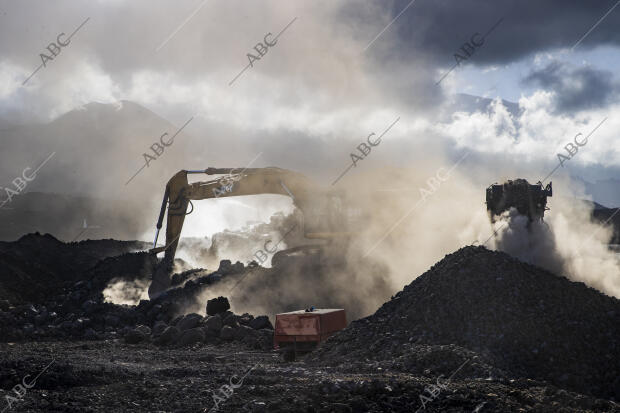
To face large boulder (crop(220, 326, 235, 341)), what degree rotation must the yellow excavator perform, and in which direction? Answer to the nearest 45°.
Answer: approximately 90° to its left

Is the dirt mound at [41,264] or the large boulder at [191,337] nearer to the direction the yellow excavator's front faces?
the dirt mound

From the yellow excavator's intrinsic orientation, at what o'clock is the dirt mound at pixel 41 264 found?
The dirt mound is roughly at 1 o'clock from the yellow excavator.

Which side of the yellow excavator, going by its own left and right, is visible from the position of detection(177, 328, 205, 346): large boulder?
left

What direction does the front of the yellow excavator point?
to the viewer's left

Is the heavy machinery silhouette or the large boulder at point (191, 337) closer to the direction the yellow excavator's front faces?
the large boulder

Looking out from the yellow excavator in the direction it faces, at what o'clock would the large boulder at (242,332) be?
The large boulder is roughly at 9 o'clock from the yellow excavator.

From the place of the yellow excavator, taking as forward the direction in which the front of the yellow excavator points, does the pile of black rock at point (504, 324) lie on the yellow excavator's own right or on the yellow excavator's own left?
on the yellow excavator's own left

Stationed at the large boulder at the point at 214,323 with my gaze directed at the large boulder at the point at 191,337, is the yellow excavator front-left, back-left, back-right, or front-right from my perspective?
back-right

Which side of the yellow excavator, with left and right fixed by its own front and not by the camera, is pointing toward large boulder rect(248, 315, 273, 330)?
left
